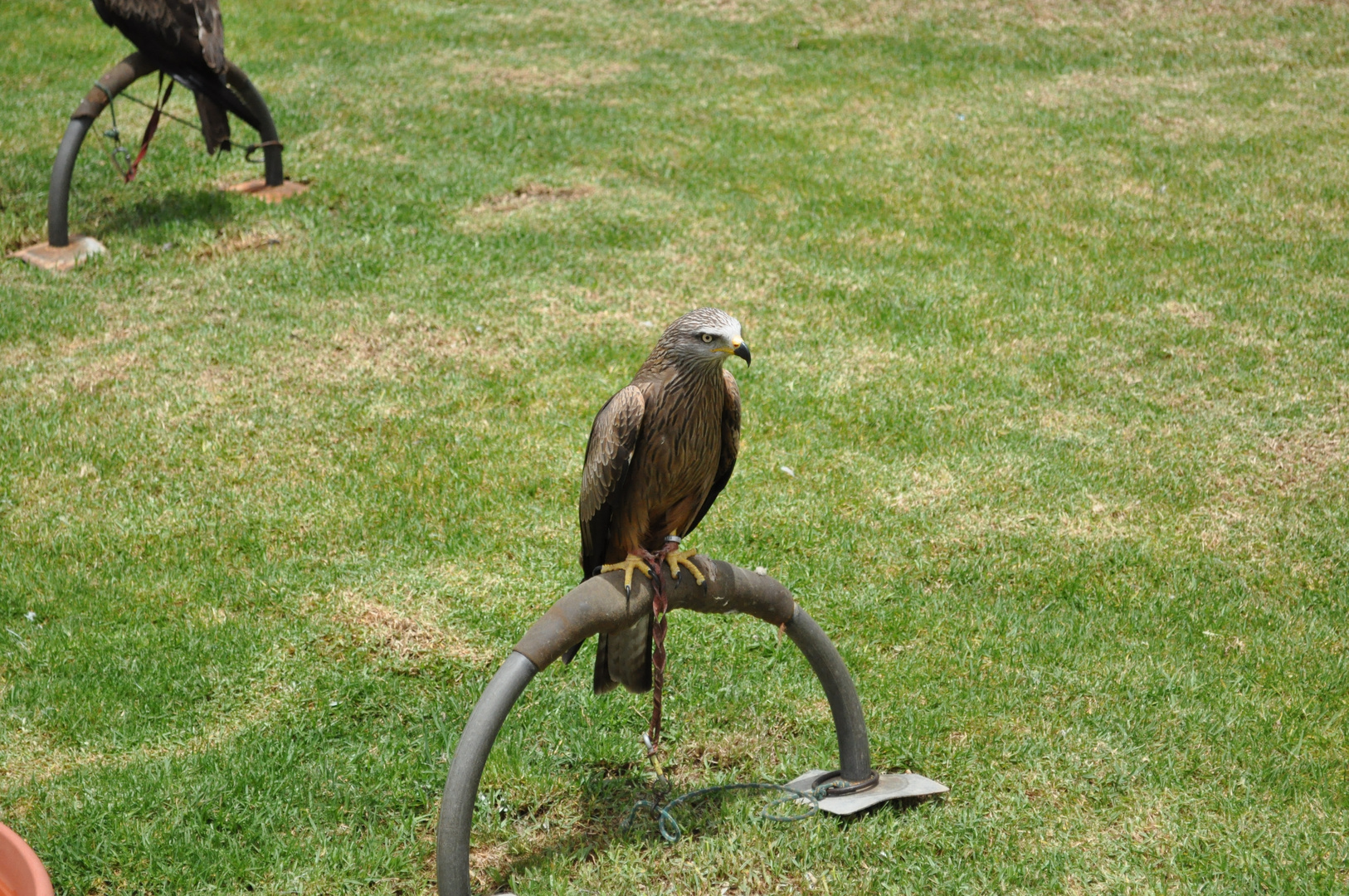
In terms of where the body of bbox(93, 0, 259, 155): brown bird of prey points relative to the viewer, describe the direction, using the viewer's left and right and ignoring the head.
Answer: facing away from the viewer and to the left of the viewer

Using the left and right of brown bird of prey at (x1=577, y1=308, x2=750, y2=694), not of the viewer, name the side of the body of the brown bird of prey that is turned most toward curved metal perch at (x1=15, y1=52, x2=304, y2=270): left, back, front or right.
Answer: back

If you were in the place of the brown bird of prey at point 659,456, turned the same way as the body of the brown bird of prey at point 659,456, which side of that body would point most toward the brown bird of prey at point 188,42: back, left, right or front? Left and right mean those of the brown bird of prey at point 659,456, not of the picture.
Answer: back

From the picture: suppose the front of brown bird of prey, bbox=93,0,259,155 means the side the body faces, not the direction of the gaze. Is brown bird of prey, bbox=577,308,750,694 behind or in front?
behind

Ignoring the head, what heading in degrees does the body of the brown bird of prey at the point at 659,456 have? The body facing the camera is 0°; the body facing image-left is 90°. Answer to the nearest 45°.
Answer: approximately 315°

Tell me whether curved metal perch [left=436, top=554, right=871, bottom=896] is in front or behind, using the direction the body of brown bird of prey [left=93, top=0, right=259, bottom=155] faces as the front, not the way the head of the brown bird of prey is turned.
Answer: behind

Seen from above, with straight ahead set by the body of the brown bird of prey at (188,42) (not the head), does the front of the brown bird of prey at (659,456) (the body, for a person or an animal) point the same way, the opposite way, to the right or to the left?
the opposite way
